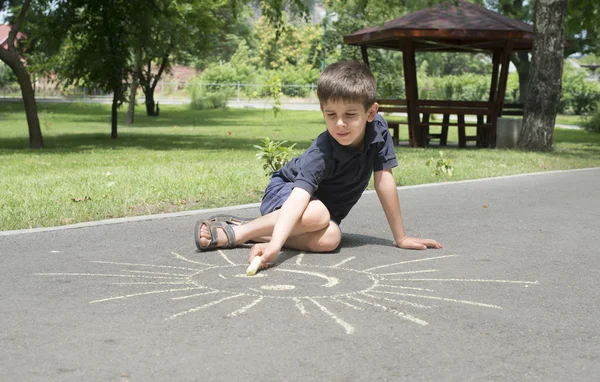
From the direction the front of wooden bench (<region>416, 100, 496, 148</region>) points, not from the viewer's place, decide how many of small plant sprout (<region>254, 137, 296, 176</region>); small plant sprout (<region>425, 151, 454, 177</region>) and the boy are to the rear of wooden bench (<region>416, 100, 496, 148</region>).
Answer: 3

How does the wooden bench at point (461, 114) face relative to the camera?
away from the camera

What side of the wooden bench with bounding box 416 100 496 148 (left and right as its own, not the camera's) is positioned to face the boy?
back

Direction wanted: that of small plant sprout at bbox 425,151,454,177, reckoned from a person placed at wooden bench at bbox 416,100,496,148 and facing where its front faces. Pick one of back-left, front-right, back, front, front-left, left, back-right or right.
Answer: back

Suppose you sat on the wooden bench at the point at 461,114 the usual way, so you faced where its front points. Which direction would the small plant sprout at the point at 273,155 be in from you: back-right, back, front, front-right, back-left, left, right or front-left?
back

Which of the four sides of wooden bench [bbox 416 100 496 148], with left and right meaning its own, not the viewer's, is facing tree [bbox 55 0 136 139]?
left

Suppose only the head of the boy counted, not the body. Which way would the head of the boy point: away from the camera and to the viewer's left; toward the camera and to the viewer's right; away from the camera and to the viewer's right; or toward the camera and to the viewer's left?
toward the camera and to the viewer's left

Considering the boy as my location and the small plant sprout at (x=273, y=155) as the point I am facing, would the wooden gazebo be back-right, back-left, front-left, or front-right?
front-right
